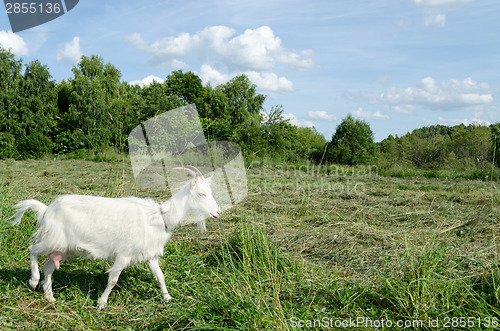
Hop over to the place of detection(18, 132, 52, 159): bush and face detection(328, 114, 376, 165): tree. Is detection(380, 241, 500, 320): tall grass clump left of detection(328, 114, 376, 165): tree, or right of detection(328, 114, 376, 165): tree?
right

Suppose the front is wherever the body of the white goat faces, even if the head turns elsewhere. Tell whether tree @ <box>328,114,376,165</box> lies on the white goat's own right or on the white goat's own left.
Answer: on the white goat's own left

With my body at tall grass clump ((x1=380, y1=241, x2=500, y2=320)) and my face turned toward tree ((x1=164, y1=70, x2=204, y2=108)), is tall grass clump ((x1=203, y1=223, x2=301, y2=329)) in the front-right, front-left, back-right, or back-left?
front-left

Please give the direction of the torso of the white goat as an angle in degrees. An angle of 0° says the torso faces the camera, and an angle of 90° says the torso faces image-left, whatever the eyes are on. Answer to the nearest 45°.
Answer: approximately 270°

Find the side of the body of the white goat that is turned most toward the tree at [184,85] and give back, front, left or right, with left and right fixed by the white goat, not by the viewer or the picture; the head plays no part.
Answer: left

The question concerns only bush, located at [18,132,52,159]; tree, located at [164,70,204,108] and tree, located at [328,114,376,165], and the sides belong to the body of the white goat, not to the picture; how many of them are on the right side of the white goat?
0

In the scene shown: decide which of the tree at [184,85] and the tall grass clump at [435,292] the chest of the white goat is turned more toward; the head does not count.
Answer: the tall grass clump

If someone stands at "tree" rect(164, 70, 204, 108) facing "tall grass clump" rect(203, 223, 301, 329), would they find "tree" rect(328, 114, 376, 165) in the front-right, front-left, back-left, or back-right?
front-left

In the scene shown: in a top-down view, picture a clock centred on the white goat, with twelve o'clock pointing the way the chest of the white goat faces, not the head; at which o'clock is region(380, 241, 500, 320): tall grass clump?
The tall grass clump is roughly at 1 o'clock from the white goat.

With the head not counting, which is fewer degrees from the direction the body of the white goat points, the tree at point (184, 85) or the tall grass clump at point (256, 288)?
the tall grass clump

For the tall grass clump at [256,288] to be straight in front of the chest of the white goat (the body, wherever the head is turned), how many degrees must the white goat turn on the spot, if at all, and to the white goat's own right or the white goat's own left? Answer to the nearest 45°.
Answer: approximately 45° to the white goat's own right

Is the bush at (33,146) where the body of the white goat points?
no

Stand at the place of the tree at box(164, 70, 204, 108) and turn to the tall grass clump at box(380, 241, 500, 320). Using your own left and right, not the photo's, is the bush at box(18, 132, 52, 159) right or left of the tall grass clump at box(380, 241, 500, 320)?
right
